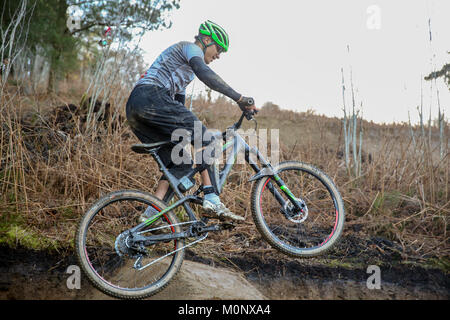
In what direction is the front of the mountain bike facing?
to the viewer's right

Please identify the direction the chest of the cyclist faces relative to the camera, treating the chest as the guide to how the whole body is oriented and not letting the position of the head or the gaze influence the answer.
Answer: to the viewer's right

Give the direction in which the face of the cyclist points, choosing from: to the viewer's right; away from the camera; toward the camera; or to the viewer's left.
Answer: to the viewer's right
